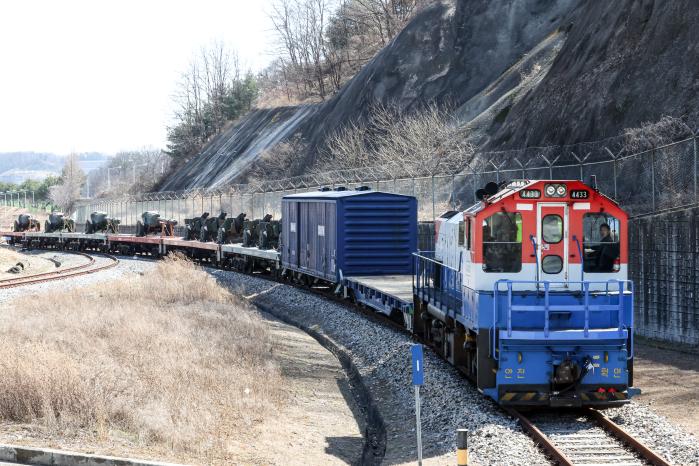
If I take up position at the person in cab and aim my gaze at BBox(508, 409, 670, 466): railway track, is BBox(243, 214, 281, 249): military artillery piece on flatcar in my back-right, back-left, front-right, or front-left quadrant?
back-right

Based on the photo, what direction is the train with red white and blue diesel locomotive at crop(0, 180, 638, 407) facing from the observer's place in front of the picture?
facing the viewer
